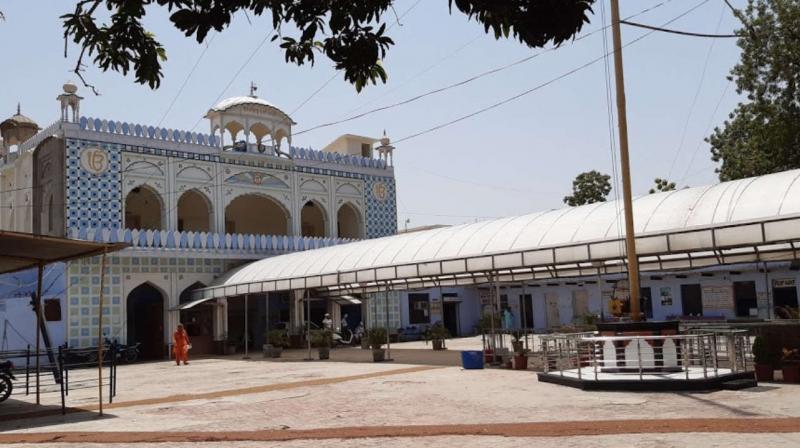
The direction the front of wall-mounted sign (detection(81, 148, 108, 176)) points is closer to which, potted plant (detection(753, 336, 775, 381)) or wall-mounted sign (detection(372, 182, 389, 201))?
the potted plant

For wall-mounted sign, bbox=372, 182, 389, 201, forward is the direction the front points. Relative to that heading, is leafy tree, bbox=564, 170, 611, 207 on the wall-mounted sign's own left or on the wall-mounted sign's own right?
on the wall-mounted sign's own left

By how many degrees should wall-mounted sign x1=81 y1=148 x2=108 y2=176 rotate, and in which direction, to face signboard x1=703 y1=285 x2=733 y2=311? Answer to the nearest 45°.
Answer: approximately 90° to its left

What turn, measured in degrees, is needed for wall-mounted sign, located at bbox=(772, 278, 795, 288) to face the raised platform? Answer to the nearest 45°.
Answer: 0° — it already faces it

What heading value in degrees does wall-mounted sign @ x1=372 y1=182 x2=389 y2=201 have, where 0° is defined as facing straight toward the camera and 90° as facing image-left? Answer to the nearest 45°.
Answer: approximately 0°

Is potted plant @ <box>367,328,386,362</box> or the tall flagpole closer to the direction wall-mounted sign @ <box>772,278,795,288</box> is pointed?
the tall flagpole

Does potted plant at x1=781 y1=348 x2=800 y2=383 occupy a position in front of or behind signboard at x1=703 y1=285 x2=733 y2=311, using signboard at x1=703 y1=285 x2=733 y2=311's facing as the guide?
in front

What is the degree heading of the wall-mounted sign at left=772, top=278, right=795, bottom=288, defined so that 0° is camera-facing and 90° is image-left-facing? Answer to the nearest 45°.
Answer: approximately 0°

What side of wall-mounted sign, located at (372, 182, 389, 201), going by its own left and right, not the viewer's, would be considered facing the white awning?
front

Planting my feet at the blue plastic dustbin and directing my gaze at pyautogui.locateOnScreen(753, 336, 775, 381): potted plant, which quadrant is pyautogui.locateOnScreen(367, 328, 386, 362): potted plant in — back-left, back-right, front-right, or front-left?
back-left

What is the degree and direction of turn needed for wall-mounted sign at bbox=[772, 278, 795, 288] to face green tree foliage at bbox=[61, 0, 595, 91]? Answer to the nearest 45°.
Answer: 0° — it already faces it

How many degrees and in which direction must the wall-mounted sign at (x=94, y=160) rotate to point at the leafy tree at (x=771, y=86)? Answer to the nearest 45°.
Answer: approximately 90° to its left
